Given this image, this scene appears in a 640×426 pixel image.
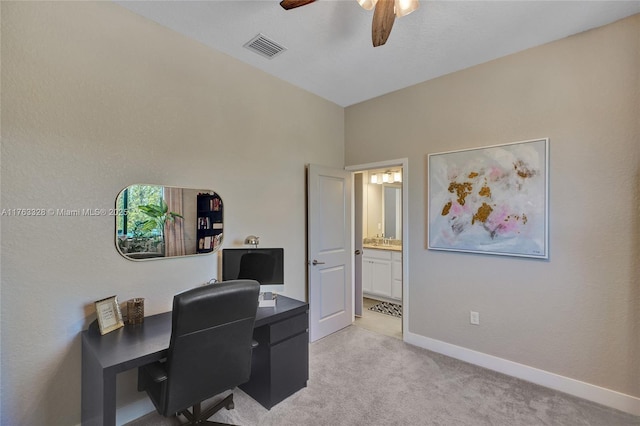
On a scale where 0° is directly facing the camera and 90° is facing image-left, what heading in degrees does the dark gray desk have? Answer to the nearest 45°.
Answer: approximately 315°

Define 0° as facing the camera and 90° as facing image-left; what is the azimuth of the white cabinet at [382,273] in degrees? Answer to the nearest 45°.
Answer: approximately 45°

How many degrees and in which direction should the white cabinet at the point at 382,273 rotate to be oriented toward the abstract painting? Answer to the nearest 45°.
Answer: approximately 90° to its left

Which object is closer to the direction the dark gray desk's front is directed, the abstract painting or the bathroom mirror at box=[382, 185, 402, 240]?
the abstract painting

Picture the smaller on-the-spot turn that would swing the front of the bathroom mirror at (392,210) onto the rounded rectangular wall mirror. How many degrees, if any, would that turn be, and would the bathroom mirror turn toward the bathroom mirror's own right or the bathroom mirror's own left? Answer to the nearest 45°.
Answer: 0° — it already faces it

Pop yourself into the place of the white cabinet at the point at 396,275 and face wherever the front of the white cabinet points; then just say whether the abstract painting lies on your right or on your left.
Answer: on your left

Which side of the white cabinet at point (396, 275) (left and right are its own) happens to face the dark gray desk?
front

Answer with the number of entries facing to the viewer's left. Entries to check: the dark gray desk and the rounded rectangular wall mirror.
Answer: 0

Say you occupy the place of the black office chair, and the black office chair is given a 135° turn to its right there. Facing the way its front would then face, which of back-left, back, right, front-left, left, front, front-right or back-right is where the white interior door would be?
front-left

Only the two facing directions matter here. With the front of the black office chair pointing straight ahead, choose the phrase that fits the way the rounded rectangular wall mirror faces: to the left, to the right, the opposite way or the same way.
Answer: the opposite way

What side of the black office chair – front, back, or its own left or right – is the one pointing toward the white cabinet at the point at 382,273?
right

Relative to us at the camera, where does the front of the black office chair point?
facing away from the viewer and to the left of the viewer
